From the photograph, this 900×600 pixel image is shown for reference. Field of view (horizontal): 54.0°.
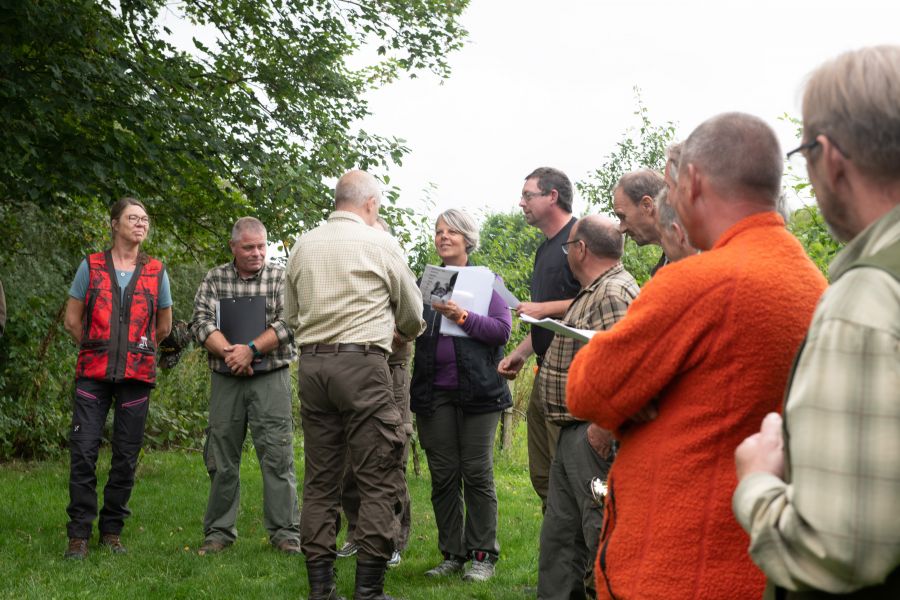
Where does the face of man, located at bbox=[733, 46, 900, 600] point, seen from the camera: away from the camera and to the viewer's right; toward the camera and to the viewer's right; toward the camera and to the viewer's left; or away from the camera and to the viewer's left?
away from the camera and to the viewer's left

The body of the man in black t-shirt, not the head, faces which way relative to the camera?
to the viewer's left

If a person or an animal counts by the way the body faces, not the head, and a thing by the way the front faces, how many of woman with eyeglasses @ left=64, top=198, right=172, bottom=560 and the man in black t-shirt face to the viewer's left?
1

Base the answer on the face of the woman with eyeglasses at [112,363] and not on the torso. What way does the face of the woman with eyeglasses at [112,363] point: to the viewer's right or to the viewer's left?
to the viewer's right

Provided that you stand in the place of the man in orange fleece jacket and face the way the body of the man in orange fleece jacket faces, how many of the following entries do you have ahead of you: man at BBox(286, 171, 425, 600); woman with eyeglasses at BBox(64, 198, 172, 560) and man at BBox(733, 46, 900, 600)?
2

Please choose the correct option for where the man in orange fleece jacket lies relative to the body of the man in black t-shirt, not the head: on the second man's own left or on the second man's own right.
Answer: on the second man's own left

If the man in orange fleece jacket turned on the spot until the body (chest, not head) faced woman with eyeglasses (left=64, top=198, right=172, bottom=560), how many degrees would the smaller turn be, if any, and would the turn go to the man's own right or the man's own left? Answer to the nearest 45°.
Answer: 0° — they already face them

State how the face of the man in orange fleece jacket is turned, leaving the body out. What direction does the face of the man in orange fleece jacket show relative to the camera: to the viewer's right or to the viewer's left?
to the viewer's left

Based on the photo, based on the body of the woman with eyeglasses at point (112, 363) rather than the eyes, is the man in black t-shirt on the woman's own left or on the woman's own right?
on the woman's own left

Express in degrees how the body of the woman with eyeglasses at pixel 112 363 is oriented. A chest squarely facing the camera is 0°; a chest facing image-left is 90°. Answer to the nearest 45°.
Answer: approximately 0°

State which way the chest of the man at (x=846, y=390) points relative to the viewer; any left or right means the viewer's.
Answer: facing away from the viewer and to the left of the viewer

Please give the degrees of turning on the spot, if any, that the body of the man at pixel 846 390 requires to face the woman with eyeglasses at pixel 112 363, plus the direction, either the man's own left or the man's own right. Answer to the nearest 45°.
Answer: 0° — they already face them
